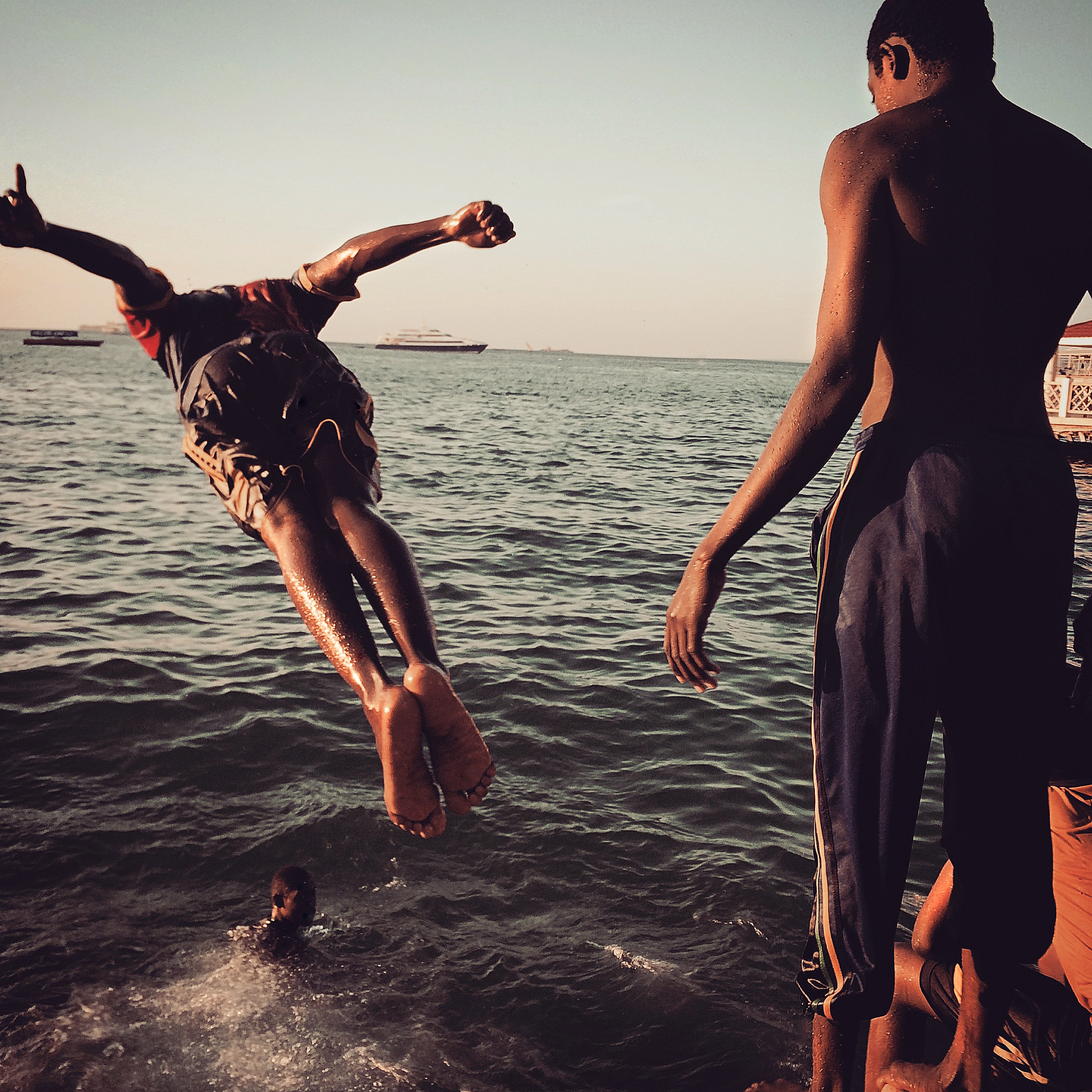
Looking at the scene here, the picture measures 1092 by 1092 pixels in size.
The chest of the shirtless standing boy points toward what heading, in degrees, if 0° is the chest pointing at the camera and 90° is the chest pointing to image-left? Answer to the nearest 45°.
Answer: approximately 135°

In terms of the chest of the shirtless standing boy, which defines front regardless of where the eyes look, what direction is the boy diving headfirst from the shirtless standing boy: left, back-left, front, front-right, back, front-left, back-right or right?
front-left

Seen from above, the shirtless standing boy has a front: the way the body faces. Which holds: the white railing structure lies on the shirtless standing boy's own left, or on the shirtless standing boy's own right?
on the shirtless standing boy's own right
